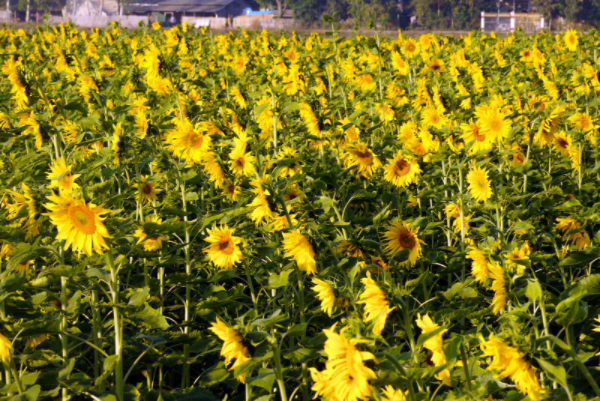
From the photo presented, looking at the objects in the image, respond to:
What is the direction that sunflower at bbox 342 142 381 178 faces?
toward the camera

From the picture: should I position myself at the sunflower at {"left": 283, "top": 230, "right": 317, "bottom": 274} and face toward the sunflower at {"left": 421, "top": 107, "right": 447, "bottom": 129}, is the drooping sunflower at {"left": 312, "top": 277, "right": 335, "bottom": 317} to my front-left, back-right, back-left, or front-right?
back-right

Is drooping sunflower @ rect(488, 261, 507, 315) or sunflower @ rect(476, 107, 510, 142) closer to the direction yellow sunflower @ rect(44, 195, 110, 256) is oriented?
the drooping sunflower

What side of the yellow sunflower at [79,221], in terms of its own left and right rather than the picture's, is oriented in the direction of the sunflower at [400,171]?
left

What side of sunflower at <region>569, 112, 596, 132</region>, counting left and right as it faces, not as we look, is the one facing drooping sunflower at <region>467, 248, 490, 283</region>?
front

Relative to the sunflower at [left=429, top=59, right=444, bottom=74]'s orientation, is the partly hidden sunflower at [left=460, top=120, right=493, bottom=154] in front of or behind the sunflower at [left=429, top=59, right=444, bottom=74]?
in front

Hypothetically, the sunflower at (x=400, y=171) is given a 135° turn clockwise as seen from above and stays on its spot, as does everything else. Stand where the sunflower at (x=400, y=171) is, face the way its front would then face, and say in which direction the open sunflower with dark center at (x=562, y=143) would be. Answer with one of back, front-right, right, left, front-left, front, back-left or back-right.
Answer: right

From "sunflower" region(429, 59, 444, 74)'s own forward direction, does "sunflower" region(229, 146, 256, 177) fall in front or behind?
in front

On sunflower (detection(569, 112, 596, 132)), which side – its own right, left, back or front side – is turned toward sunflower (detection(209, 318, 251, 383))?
front

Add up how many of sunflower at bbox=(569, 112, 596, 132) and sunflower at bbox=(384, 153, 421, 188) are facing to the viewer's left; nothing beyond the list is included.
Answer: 0

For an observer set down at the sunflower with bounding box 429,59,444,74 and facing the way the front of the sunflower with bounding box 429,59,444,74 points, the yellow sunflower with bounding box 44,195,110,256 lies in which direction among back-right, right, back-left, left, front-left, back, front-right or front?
front

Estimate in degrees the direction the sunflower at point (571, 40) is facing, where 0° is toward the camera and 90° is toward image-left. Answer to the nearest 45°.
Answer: approximately 45°
